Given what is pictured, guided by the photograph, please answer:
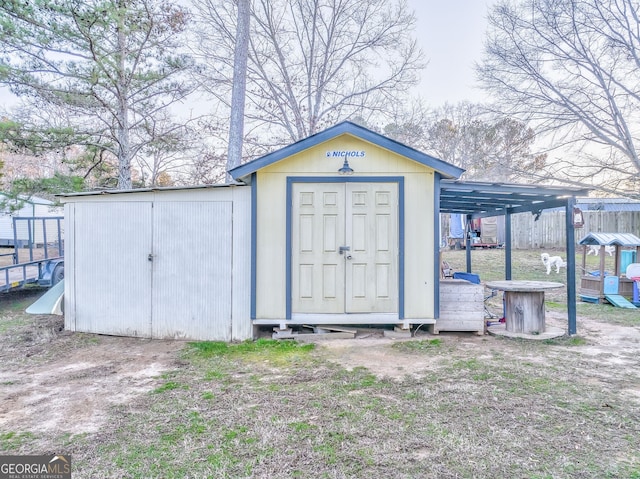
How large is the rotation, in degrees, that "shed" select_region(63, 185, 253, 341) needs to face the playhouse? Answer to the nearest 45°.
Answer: approximately 90° to its left

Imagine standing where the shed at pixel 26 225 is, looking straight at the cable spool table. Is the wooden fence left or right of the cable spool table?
left

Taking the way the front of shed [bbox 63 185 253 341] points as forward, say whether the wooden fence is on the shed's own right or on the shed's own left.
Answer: on the shed's own left

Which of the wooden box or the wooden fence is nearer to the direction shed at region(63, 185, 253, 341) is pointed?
the wooden box

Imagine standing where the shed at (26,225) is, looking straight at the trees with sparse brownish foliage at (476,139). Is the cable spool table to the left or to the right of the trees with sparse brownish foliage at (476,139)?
right

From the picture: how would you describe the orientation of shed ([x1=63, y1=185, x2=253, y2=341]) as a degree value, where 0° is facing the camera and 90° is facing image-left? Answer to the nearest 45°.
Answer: approximately 0°

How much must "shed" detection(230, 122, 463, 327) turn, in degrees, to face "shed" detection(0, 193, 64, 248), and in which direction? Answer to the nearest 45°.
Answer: approximately 135° to its right

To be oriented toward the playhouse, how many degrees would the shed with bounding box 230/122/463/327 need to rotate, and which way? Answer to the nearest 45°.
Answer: approximately 135° to its left

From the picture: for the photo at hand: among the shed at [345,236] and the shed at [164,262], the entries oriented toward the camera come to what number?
2

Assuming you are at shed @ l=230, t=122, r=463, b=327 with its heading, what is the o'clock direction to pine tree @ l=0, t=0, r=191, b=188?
The pine tree is roughly at 4 o'clock from the shed.

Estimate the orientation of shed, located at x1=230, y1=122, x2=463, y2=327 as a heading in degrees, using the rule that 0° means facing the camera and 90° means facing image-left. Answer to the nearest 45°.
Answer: approximately 0°

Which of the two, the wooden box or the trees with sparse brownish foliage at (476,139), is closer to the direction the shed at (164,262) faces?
the wooden box

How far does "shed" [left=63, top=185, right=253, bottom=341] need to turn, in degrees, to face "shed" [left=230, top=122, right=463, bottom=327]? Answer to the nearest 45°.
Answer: approximately 45° to its left
